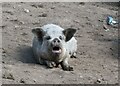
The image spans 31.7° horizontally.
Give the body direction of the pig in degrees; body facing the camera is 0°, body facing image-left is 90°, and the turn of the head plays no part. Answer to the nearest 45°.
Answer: approximately 0°

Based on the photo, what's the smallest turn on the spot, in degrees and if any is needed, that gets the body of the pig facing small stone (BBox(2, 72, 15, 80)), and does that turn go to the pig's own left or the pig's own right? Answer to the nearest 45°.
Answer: approximately 45° to the pig's own right
